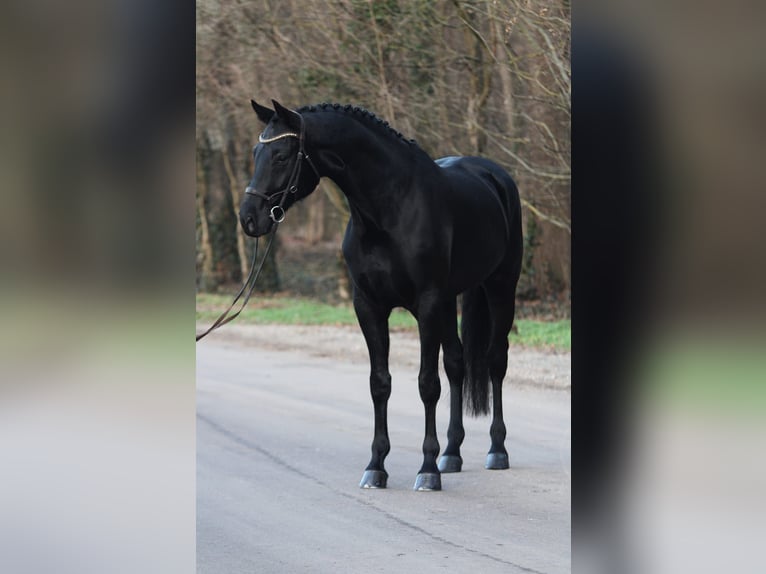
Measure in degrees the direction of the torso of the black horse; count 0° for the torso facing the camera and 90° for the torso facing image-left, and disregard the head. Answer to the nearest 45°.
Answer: approximately 45°

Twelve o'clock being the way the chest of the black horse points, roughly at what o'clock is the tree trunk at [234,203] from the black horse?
The tree trunk is roughly at 4 o'clock from the black horse.

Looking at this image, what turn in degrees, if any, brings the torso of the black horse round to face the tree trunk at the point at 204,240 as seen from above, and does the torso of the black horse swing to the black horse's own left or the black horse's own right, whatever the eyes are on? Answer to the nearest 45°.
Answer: approximately 135° to the black horse's own right

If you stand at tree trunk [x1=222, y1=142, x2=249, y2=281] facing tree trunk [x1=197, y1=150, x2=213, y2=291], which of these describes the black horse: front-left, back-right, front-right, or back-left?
back-left
